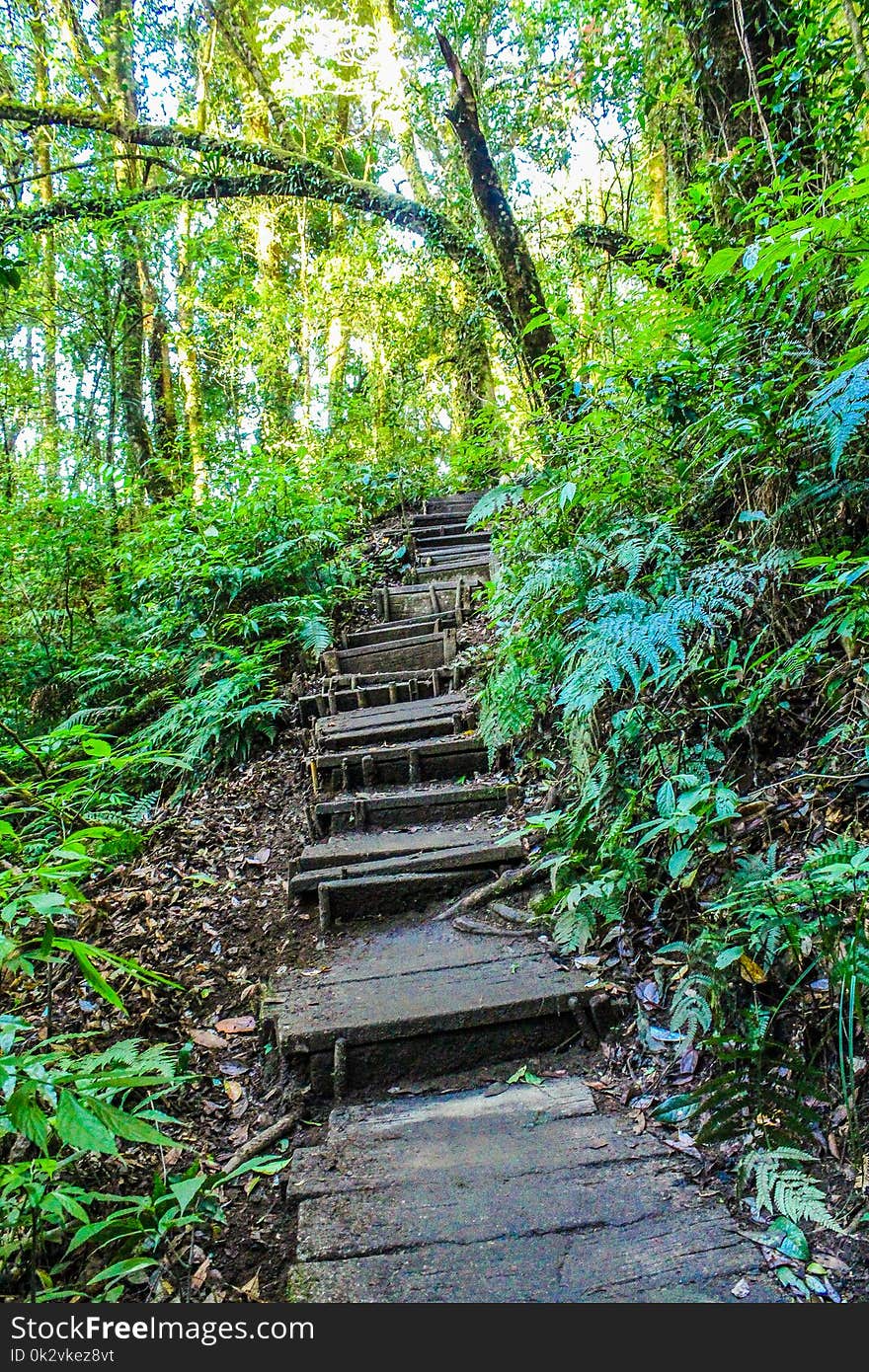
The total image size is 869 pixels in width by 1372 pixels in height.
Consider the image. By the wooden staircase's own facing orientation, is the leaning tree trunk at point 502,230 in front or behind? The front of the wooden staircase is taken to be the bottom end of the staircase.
behind

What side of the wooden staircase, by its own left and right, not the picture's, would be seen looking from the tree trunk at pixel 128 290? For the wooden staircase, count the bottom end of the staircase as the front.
back

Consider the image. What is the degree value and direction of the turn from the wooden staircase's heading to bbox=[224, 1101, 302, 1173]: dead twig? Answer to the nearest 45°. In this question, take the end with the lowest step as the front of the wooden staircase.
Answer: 0° — it already faces it

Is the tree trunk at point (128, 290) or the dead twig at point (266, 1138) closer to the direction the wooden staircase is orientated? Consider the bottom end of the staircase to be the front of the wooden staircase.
the dead twig

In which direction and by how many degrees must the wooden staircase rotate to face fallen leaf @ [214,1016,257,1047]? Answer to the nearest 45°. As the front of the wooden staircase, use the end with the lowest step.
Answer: approximately 45° to its right

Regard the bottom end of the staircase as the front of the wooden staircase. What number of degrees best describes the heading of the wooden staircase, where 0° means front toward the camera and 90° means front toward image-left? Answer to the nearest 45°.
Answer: approximately 0°
